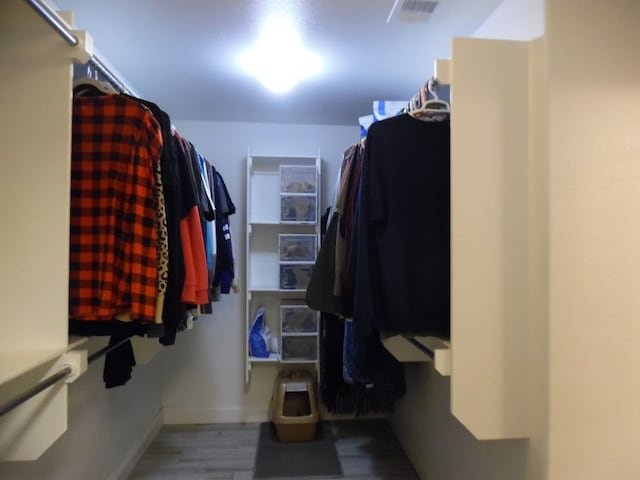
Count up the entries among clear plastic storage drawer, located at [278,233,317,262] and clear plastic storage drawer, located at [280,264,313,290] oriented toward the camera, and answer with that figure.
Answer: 2

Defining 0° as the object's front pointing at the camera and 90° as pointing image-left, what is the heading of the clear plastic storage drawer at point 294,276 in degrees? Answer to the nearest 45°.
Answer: approximately 0°

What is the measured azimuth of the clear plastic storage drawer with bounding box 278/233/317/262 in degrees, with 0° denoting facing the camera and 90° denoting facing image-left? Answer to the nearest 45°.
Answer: approximately 0°

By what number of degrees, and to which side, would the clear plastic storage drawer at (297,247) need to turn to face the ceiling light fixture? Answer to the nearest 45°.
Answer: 0° — it already faces it
